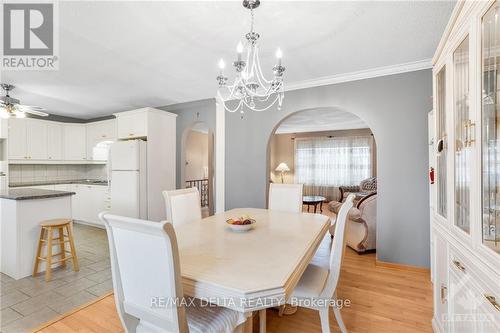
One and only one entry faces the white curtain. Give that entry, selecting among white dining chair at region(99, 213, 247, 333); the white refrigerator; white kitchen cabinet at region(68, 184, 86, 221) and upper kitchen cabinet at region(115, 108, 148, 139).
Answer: the white dining chair

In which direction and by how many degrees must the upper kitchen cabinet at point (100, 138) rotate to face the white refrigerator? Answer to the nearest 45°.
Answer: approximately 45° to its left

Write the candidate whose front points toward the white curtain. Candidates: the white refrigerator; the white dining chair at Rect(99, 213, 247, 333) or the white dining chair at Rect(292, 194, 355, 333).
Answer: the white dining chair at Rect(99, 213, 247, 333)

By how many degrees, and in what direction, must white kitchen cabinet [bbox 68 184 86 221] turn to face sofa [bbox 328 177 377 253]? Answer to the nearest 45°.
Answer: approximately 90° to its left

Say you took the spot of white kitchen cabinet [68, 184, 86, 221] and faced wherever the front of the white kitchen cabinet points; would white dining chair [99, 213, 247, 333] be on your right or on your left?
on your left

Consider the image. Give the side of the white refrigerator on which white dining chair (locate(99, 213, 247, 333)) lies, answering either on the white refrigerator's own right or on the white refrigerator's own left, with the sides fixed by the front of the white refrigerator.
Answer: on the white refrigerator's own left

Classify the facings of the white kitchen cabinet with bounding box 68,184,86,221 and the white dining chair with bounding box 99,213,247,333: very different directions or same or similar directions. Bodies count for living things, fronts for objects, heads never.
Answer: very different directions

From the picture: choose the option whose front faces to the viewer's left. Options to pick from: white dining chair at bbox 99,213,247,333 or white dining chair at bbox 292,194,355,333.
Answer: white dining chair at bbox 292,194,355,333

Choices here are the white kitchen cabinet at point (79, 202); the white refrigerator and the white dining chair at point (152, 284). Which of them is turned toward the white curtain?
the white dining chair

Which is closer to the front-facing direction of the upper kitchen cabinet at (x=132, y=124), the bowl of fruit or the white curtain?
the bowl of fruit

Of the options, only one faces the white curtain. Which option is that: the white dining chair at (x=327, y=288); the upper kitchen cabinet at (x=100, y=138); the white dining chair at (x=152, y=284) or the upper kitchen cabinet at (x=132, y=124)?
the white dining chair at (x=152, y=284)

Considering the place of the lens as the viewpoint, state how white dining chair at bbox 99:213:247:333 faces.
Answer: facing away from the viewer and to the right of the viewer

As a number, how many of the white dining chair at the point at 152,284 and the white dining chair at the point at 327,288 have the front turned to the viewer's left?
1

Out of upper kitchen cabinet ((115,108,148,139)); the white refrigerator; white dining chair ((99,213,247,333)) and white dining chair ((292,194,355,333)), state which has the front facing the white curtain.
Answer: white dining chair ((99,213,247,333))

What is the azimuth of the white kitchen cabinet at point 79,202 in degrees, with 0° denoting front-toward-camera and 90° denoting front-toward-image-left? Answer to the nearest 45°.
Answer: approximately 45°

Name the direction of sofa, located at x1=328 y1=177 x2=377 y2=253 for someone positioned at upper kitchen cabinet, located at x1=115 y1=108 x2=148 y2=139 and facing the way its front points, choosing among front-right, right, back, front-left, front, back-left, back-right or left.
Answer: left

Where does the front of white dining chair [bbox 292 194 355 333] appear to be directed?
to the viewer's left
